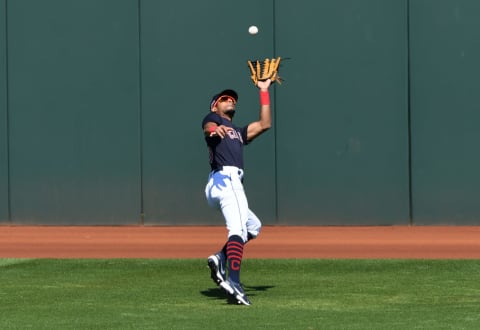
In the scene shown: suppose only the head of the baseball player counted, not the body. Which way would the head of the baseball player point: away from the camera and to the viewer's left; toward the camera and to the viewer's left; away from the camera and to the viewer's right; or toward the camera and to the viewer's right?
toward the camera and to the viewer's right

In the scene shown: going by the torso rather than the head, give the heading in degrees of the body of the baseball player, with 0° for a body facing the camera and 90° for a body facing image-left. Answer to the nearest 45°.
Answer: approximately 315°
